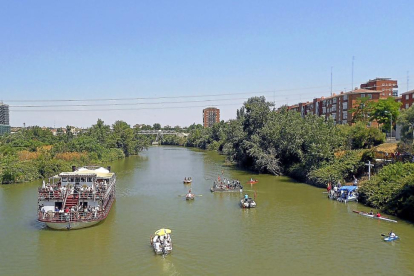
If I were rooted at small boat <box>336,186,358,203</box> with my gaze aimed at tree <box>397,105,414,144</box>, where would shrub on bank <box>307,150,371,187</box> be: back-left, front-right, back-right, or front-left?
front-left

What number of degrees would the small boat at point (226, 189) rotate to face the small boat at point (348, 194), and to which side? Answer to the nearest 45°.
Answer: approximately 135° to its left

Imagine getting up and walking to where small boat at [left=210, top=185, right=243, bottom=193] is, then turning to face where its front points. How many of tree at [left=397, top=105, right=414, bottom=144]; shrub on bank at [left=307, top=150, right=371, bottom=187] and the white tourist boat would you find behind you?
2

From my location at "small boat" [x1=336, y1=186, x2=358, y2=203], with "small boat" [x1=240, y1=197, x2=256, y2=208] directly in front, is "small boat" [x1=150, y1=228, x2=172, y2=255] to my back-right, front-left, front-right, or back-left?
front-left

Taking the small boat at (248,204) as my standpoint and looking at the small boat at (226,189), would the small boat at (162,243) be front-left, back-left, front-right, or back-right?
back-left

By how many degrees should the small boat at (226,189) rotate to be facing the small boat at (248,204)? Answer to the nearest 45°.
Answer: approximately 90° to its left

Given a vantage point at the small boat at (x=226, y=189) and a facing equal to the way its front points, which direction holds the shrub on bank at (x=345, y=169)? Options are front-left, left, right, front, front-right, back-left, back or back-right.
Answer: back

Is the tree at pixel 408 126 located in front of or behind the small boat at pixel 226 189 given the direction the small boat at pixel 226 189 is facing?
behind

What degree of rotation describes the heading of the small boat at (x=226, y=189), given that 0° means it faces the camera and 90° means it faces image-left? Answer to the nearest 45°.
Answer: approximately 90°
